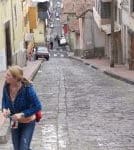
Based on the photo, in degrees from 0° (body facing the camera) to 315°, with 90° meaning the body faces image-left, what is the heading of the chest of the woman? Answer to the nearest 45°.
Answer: approximately 45°
